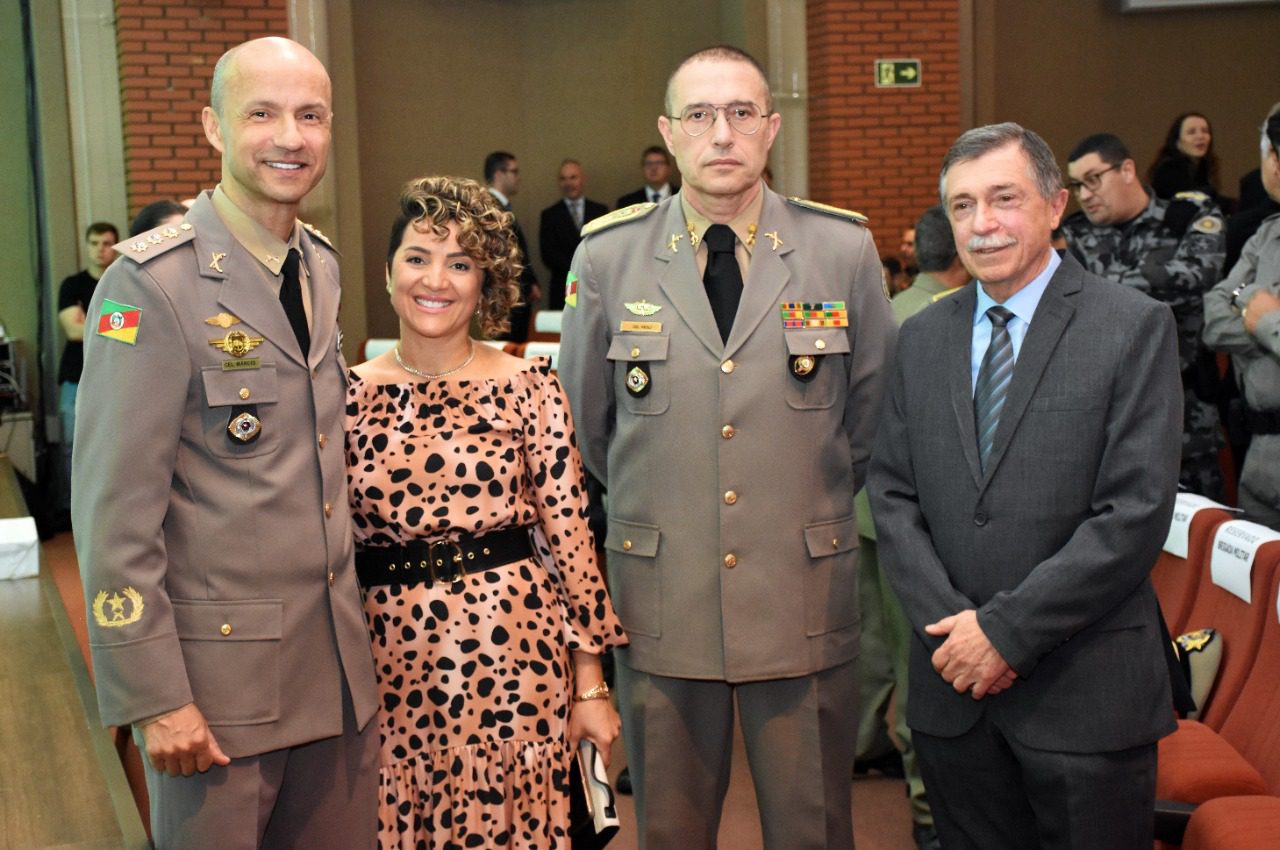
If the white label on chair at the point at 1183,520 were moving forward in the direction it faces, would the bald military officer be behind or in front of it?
in front

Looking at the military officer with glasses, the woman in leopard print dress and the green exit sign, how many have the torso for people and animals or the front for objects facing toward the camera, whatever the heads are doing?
3

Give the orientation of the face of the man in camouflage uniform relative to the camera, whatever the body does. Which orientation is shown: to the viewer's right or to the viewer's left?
to the viewer's left

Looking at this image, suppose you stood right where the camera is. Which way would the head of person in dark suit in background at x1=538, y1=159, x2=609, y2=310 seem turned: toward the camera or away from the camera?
toward the camera

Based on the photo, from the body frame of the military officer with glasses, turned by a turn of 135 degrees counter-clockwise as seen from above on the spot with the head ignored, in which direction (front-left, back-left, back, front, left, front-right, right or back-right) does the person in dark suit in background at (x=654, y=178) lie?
front-left

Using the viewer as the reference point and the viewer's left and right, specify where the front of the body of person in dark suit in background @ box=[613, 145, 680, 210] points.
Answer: facing the viewer

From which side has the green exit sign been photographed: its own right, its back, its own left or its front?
front

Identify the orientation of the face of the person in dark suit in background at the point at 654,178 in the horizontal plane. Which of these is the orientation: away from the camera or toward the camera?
toward the camera

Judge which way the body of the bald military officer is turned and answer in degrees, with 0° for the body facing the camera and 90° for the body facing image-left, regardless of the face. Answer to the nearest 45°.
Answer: approximately 315°

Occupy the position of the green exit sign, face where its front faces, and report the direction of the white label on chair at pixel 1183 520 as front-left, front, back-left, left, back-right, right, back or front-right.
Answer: front

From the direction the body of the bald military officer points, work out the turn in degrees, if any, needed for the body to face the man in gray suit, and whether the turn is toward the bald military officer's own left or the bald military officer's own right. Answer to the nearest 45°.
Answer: approximately 45° to the bald military officer's own left

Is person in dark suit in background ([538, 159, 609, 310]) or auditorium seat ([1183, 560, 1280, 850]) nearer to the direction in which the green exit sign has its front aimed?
the auditorium seat

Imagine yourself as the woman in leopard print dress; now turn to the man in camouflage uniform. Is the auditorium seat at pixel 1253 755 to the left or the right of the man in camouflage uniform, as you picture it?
right

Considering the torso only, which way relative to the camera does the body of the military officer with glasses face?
toward the camera

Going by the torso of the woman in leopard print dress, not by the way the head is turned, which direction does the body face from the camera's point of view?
toward the camera

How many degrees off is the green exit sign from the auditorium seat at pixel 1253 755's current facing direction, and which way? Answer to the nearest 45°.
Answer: approximately 135° to its right

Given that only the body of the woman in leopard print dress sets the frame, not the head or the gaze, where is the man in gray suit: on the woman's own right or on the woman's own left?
on the woman's own left

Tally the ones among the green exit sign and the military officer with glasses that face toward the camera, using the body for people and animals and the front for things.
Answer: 2
